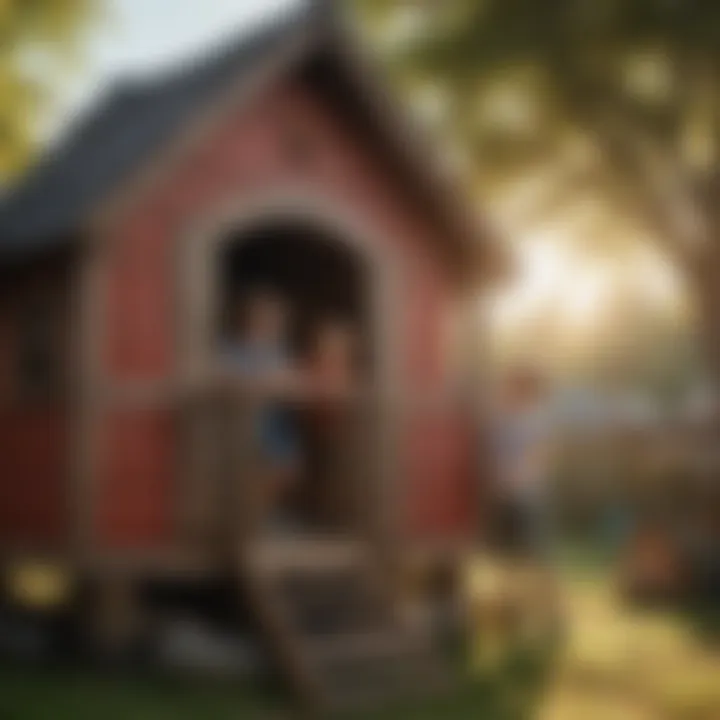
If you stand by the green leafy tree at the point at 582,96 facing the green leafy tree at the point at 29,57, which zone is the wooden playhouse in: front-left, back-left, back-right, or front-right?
front-left

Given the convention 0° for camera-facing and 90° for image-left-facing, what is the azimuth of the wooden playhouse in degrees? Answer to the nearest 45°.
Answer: approximately 315°

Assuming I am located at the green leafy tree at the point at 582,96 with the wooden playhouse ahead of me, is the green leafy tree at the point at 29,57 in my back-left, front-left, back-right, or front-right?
front-right
